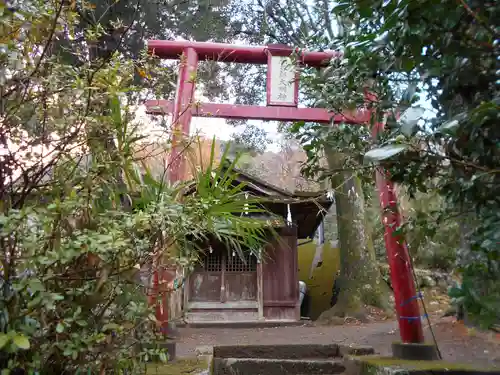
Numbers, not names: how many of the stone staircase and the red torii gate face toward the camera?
2

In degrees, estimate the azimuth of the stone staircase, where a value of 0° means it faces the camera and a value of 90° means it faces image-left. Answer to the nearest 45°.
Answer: approximately 0°

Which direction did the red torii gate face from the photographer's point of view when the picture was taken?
facing the viewer
